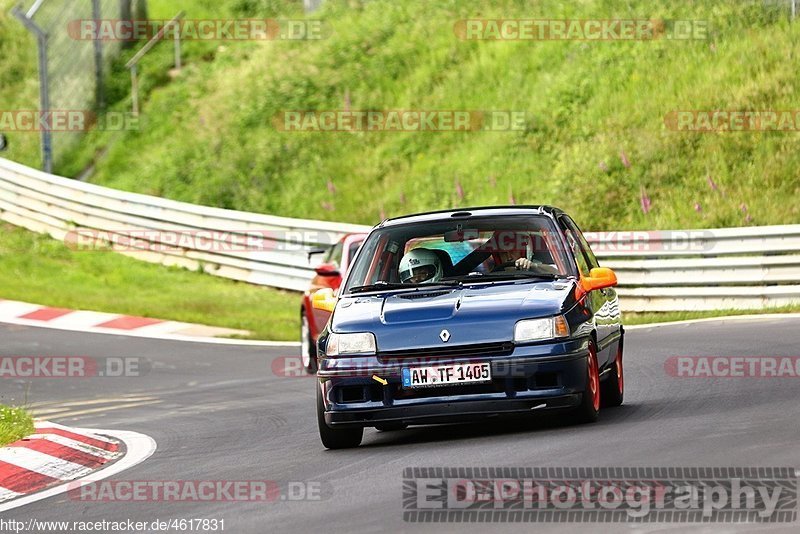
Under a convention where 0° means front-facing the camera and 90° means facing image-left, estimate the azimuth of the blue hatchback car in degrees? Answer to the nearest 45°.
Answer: approximately 0°

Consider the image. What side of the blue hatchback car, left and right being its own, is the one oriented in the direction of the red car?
back

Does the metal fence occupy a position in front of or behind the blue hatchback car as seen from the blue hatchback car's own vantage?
behind

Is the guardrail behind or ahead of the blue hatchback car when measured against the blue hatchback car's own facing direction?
behind
